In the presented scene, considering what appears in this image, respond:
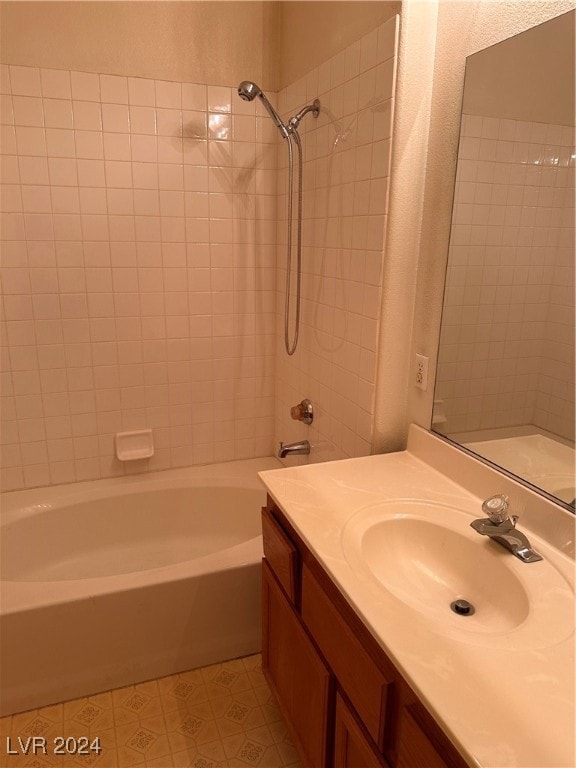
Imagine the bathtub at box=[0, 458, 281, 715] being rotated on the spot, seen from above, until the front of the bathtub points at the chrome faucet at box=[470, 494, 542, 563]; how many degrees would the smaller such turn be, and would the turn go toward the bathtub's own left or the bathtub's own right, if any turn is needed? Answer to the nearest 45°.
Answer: approximately 45° to the bathtub's own left

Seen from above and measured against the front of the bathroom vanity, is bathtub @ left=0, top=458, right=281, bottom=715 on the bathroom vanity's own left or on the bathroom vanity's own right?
on the bathroom vanity's own right

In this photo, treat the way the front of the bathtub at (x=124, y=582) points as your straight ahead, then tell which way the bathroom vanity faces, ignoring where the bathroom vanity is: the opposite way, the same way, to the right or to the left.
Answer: to the right

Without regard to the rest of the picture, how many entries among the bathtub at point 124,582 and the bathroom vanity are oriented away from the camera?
0

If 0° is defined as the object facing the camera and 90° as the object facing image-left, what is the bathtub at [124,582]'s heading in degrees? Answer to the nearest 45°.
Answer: approximately 0°

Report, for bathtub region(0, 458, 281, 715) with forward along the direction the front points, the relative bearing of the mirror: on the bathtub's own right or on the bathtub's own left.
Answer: on the bathtub's own left

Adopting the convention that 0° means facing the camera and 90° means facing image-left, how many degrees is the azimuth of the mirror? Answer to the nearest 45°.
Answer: approximately 45°

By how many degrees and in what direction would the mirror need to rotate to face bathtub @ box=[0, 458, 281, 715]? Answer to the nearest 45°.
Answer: approximately 45° to its right

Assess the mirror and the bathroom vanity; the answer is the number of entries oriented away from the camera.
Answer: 0

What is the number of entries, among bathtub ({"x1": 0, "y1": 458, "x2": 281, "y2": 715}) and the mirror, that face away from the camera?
0

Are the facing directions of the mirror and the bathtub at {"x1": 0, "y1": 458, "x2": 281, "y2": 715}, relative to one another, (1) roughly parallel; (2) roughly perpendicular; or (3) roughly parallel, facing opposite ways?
roughly perpendicular
